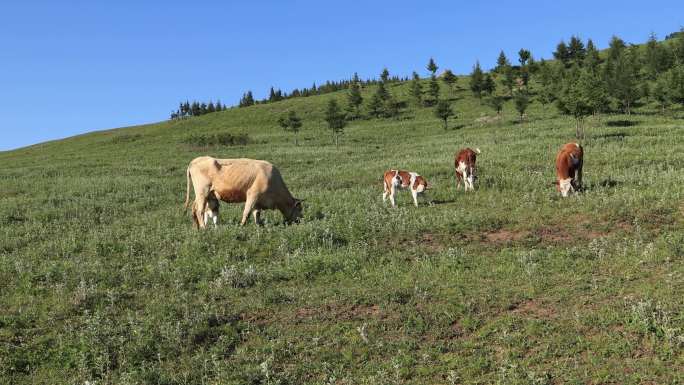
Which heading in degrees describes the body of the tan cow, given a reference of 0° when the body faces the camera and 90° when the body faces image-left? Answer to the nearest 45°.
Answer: approximately 270°

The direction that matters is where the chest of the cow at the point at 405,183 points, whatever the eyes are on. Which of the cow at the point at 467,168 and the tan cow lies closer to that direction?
the cow

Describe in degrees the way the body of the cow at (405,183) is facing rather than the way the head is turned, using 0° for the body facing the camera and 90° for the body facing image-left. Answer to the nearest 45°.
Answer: approximately 270°

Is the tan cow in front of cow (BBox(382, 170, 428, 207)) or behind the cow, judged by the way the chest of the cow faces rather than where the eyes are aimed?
behind

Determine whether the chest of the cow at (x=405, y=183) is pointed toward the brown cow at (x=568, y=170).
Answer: yes

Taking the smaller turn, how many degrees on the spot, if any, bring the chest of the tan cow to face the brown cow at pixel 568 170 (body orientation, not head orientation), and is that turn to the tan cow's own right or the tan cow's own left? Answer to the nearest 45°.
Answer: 0° — it already faces it

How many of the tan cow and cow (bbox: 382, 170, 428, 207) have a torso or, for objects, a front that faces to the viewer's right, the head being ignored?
2
